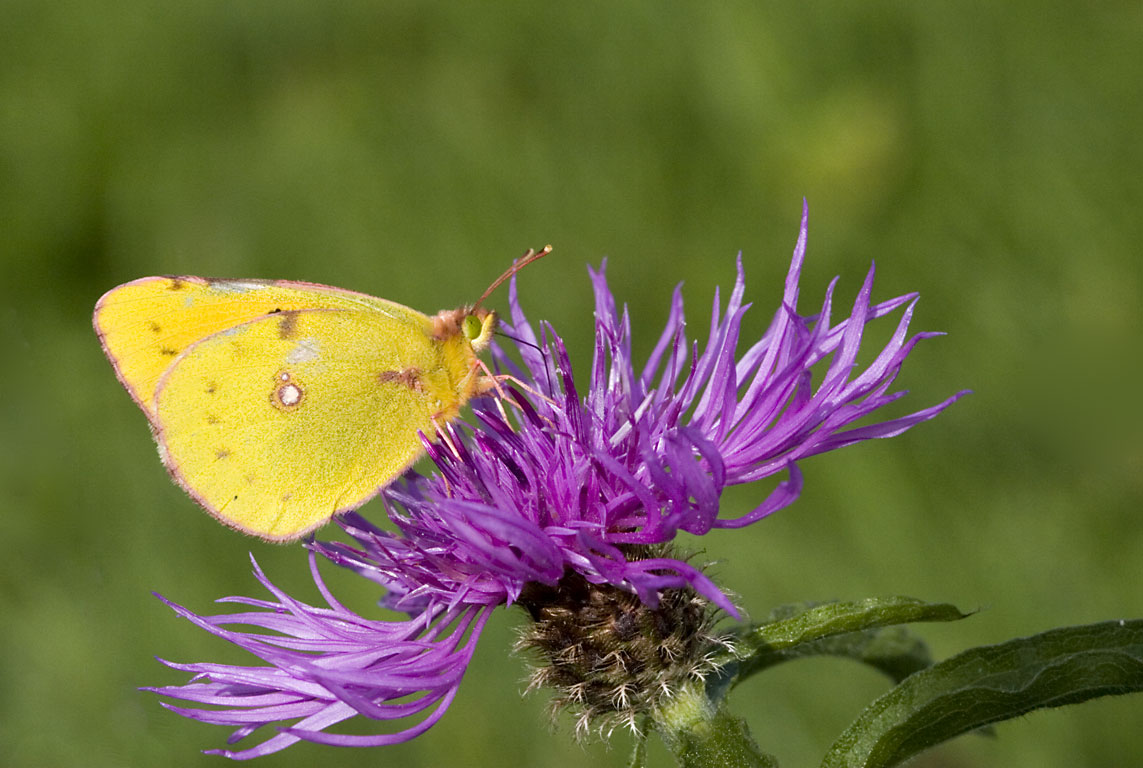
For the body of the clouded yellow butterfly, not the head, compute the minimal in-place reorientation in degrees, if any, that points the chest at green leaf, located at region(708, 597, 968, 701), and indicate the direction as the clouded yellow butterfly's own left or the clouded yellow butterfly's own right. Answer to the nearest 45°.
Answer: approximately 45° to the clouded yellow butterfly's own right

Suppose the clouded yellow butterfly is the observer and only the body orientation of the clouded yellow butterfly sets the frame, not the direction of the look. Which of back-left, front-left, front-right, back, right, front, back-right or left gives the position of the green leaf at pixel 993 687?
front-right

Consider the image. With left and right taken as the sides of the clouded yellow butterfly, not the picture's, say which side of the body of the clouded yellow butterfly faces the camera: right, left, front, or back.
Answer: right
